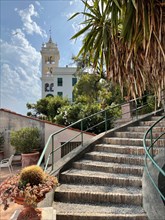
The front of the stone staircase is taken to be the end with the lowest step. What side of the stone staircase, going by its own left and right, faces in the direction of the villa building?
back

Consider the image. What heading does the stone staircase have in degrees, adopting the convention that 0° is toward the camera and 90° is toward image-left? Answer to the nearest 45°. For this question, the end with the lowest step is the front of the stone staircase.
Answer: approximately 0°

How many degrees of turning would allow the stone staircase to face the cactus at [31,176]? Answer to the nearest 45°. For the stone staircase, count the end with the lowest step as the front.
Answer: approximately 45° to its right

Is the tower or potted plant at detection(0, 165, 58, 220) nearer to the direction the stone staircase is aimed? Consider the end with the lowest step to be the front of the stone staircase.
the potted plant

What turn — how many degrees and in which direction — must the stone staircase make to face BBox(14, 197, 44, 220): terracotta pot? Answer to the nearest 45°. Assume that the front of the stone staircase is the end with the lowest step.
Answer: approximately 45° to its right
